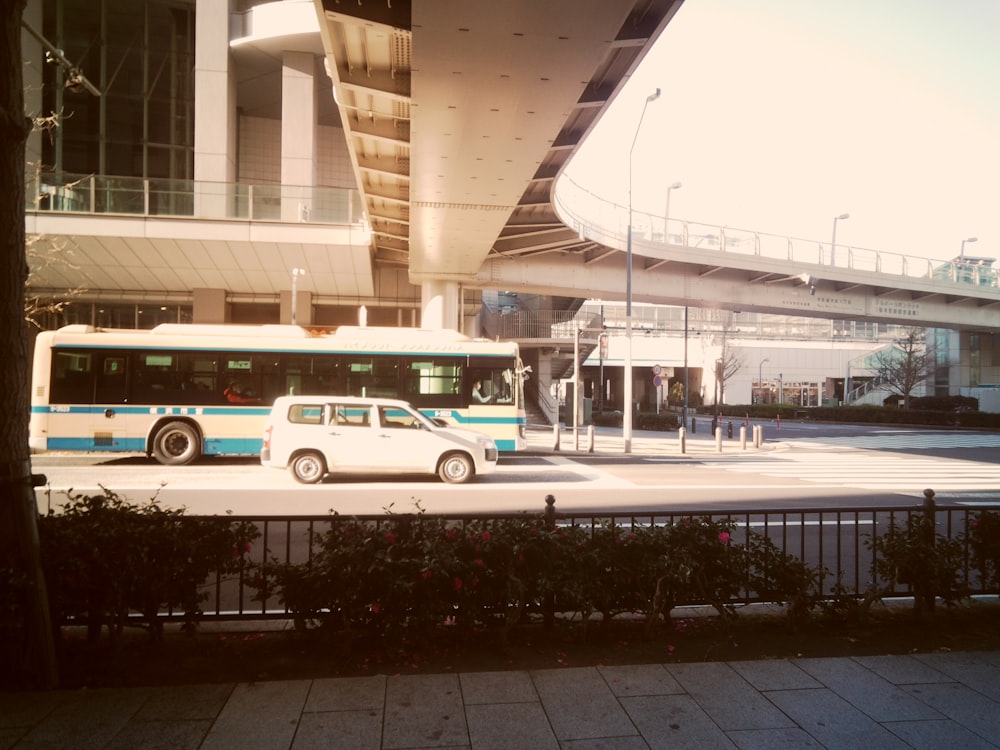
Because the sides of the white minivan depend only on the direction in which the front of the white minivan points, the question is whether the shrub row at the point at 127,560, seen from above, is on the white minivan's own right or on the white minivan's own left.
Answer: on the white minivan's own right

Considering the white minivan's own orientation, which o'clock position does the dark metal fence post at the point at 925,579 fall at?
The dark metal fence post is roughly at 2 o'clock from the white minivan.

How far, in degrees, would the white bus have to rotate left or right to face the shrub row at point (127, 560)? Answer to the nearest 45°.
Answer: approximately 90° to its right

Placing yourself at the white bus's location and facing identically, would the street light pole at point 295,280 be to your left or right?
on your left

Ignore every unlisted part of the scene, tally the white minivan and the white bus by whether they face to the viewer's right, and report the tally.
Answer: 2

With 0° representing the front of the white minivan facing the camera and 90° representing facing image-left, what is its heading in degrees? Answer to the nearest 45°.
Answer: approximately 270°

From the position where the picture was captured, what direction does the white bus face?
facing to the right of the viewer

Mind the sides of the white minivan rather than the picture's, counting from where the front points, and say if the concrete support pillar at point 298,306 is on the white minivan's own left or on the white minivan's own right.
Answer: on the white minivan's own left

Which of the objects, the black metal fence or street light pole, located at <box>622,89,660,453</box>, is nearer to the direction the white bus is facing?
the street light pole

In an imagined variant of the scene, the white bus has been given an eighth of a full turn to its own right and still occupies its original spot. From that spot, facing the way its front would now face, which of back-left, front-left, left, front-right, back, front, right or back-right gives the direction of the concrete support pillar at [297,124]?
back-left
